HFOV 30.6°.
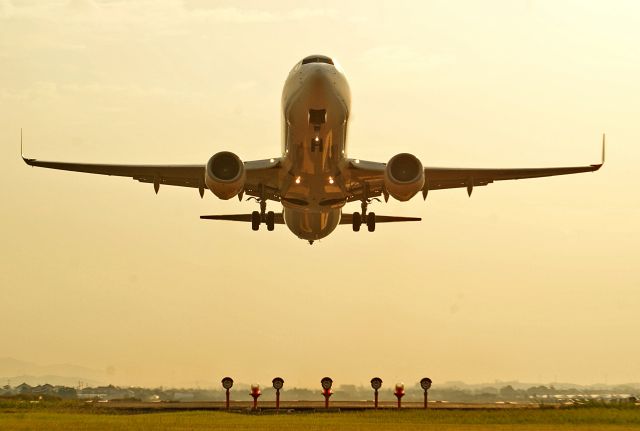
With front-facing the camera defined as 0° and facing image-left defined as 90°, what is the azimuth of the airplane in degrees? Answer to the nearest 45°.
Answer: approximately 0°
